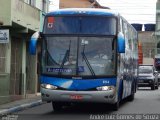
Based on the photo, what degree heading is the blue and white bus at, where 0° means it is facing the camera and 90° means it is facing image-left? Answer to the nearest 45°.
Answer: approximately 0°
